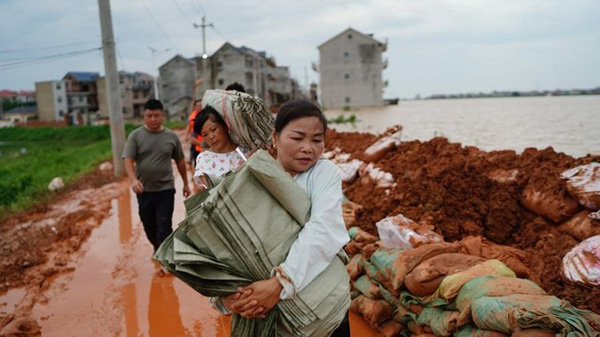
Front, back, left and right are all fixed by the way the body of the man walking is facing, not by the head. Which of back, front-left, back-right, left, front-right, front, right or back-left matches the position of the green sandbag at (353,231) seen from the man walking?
front-left

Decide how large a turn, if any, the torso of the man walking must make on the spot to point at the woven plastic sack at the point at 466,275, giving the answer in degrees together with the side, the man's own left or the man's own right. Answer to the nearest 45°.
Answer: approximately 45° to the man's own left

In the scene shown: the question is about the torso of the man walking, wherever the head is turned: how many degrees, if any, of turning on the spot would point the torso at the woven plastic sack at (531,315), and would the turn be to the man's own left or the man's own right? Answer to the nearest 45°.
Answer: approximately 45° to the man's own left

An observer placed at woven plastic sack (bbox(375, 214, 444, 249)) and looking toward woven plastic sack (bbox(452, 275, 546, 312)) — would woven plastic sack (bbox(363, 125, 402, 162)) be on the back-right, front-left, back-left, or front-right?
back-left

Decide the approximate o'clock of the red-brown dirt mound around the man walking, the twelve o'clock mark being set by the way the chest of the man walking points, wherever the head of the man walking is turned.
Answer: The red-brown dirt mound is roughly at 10 o'clock from the man walking.

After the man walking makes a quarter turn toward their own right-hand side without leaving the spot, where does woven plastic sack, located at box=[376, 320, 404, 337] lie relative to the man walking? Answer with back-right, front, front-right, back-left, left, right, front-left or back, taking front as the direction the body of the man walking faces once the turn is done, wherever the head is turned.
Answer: back-left

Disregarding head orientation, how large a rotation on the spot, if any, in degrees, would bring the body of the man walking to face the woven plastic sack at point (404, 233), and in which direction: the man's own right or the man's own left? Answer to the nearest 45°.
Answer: approximately 45° to the man's own left

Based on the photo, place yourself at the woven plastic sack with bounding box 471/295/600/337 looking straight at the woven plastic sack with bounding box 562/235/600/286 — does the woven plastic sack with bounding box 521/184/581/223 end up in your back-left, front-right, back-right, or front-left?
front-left

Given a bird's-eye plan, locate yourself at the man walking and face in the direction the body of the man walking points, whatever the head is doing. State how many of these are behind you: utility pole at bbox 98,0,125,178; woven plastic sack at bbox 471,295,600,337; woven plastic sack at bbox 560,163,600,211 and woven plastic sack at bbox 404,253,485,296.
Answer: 1

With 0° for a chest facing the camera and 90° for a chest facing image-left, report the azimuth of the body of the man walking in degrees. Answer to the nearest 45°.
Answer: approximately 0°

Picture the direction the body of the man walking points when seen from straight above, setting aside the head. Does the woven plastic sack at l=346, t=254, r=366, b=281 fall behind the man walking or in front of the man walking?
in front

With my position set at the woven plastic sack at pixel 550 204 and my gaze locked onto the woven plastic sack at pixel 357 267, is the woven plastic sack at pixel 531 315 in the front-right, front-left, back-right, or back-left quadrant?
front-left

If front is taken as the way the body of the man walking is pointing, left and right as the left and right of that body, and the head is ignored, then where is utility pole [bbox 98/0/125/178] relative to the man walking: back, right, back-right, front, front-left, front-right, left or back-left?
back
